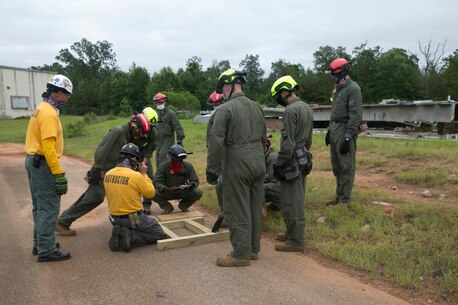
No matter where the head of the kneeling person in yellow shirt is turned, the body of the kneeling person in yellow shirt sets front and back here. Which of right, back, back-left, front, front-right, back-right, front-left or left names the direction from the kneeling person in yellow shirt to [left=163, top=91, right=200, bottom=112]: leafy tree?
front-left

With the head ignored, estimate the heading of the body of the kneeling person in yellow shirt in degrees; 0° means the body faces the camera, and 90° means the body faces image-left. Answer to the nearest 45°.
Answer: approximately 225°

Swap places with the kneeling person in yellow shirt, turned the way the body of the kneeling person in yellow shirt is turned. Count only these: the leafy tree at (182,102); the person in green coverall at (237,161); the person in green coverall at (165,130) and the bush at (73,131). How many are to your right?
1

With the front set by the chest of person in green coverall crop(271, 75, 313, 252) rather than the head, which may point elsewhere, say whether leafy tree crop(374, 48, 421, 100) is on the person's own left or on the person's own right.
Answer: on the person's own right

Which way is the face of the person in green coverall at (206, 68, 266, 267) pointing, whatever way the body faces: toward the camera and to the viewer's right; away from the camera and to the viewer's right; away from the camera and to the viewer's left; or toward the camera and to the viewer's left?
away from the camera and to the viewer's left

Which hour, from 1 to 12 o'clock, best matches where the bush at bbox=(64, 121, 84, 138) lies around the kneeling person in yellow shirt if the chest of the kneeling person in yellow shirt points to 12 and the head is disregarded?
The bush is roughly at 10 o'clock from the kneeling person in yellow shirt.

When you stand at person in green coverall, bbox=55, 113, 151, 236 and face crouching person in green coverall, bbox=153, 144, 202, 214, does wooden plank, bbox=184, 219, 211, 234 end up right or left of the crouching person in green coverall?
right

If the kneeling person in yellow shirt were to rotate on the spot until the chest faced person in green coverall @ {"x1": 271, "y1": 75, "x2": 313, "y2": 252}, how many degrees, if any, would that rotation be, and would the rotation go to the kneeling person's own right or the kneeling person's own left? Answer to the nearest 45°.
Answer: approximately 45° to the kneeling person's own right

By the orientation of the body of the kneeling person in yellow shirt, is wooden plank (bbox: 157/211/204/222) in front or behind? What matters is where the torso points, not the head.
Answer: in front

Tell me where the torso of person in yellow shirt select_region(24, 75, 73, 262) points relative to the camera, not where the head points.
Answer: to the viewer's right

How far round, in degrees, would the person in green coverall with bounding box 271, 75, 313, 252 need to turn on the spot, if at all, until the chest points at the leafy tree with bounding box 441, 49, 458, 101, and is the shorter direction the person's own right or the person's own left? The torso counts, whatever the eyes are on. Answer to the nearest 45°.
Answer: approximately 90° to the person's own right

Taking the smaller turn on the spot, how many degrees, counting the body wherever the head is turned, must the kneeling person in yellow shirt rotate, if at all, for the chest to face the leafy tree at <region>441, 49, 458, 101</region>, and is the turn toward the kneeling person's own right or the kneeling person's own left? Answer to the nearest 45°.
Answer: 0° — they already face it

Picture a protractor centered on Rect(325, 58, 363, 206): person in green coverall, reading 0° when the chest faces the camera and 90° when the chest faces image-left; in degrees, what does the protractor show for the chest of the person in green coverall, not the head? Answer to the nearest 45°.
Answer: approximately 45°

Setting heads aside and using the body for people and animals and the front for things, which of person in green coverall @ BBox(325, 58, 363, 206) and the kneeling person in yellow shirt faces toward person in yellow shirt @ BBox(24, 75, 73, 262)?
the person in green coverall

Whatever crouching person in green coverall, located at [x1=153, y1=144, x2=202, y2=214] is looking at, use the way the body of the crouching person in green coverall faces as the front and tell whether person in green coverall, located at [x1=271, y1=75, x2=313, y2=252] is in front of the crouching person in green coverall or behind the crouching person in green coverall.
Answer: in front
